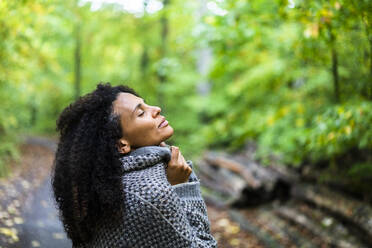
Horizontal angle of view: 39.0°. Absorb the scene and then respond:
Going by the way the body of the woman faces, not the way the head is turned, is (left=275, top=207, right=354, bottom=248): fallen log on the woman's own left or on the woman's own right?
on the woman's own left

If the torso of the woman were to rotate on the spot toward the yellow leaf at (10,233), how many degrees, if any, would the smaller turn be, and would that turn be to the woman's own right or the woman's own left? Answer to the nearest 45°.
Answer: approximately 135° to the woman's own left

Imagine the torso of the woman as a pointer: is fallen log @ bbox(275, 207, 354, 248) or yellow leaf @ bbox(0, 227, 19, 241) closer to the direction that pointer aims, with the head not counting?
the fallen log

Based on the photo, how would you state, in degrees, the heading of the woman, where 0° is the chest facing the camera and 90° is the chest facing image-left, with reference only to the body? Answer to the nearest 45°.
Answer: approximately 270°

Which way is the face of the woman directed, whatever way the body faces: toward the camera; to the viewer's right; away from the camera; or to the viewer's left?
to the viewer's right

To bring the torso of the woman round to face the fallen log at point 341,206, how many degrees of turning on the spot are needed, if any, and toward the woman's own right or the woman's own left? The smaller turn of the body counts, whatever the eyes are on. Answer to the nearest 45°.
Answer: approximately 45° to the woman's own left
